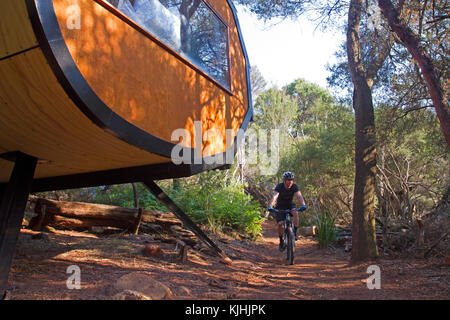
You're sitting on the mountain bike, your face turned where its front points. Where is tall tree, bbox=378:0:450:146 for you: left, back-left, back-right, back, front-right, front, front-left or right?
front-left

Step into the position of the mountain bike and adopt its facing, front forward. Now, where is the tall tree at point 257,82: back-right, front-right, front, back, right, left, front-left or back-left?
back

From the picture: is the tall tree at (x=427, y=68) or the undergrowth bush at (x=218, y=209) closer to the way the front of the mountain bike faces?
the tall tree

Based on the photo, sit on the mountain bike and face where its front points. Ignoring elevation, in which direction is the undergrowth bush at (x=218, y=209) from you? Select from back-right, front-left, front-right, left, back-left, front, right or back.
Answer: back-right

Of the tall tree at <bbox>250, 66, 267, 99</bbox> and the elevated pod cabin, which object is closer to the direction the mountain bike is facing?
the elevated pod cabin

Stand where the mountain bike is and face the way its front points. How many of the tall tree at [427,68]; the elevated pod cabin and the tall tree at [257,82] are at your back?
1

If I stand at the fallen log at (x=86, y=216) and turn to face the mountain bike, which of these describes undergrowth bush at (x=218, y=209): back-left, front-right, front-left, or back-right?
front-left

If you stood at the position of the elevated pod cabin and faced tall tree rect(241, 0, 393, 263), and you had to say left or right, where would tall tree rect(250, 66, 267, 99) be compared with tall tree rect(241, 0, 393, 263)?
left

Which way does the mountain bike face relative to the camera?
toward the camera

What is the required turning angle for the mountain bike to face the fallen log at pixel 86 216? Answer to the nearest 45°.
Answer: approximately 90° to its right
